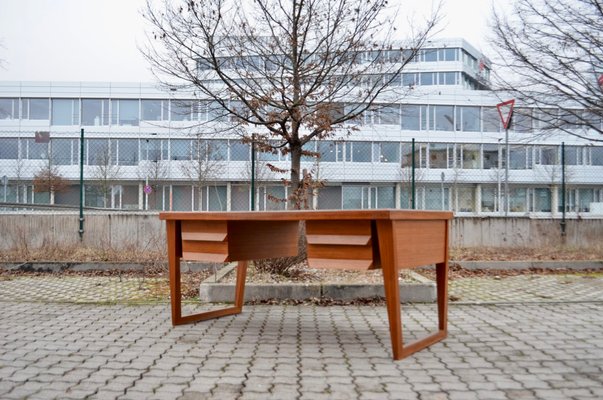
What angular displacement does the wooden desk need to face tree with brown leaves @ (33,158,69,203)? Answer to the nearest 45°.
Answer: approximately 90° to its right

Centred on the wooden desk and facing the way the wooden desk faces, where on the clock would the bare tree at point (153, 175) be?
The bare tree is roughly at 4 o'clock from the wooden desk.

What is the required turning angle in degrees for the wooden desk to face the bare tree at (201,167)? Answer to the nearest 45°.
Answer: approximately 135° to its right

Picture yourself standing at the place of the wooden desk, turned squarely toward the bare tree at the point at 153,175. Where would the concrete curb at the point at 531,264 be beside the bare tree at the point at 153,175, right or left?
right

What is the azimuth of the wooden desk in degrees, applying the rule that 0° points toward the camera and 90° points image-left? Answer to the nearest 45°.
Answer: approximately 45°

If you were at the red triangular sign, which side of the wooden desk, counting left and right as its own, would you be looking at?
back

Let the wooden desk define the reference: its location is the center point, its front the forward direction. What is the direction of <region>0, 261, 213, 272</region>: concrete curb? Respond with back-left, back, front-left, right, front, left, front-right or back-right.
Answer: right

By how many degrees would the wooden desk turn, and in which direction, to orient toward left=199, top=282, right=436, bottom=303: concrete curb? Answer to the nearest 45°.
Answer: approximately 135° to its right

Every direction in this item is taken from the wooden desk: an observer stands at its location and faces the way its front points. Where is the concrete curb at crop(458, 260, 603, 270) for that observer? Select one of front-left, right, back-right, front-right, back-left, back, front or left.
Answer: back
